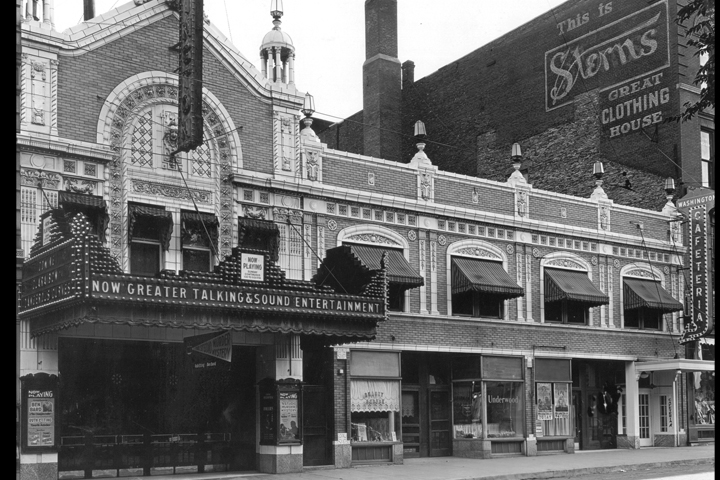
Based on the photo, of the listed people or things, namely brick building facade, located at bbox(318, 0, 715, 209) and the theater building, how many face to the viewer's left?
0

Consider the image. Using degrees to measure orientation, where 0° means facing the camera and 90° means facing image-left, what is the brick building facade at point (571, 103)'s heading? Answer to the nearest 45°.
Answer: approximately 315°

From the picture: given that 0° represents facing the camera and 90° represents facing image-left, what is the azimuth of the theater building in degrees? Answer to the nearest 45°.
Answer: approximately 315°

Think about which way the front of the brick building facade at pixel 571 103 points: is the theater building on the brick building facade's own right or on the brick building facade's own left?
on the brick building facade's own right

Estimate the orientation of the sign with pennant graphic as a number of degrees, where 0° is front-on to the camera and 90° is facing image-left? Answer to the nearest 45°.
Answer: approximately 0°

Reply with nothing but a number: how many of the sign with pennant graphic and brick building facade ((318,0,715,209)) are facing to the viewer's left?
0

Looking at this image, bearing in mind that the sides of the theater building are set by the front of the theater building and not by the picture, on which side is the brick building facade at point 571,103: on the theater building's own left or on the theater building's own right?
on the theater building's own left
